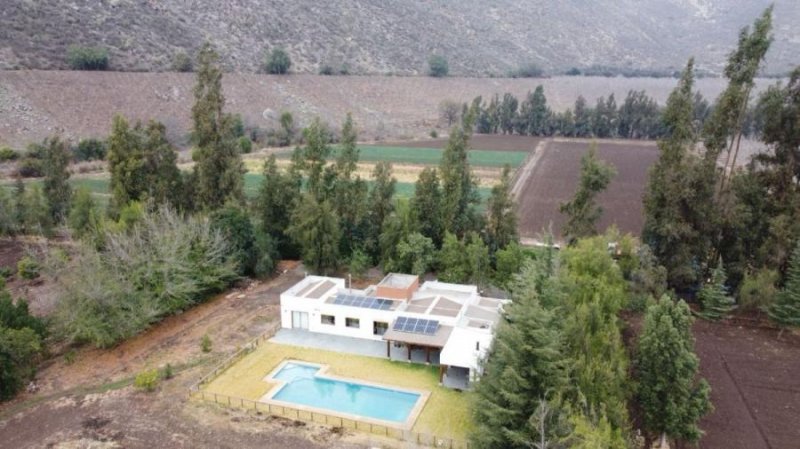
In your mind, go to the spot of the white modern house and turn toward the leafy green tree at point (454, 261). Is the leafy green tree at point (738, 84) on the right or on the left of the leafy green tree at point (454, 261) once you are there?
right

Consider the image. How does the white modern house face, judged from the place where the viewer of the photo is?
facing the viewer and to the left of the viewer

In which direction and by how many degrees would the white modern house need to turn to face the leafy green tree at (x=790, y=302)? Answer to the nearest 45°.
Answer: approximately 135° to its left

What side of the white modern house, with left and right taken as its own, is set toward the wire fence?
front

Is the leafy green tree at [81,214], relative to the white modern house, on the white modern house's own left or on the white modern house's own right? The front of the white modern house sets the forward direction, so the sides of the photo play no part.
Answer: on the white modern house's own right

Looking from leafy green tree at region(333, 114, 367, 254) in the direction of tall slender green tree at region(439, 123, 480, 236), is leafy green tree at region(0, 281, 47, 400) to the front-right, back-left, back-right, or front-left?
back-right

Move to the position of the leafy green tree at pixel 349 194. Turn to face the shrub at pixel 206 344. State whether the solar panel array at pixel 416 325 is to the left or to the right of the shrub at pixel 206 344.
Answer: left

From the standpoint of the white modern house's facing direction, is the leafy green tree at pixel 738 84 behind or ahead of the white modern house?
behind

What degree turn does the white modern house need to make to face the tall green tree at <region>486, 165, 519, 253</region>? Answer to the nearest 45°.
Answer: approximately 180°

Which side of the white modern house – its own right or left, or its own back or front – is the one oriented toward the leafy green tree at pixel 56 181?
right

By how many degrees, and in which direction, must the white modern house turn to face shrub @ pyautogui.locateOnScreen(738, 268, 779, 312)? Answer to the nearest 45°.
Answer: approximately 135° to its left

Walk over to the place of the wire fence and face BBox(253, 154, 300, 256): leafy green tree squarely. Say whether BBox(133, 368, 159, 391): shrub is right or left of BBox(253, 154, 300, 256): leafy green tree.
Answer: left

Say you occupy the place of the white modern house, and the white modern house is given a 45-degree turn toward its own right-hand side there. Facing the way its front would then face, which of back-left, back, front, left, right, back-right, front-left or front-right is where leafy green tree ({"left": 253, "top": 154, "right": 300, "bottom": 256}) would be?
front-right

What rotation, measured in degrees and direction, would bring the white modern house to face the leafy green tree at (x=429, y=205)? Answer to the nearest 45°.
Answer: approximately 135° to its right

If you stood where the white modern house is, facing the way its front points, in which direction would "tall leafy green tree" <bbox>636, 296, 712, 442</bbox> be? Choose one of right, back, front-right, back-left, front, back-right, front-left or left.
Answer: left
